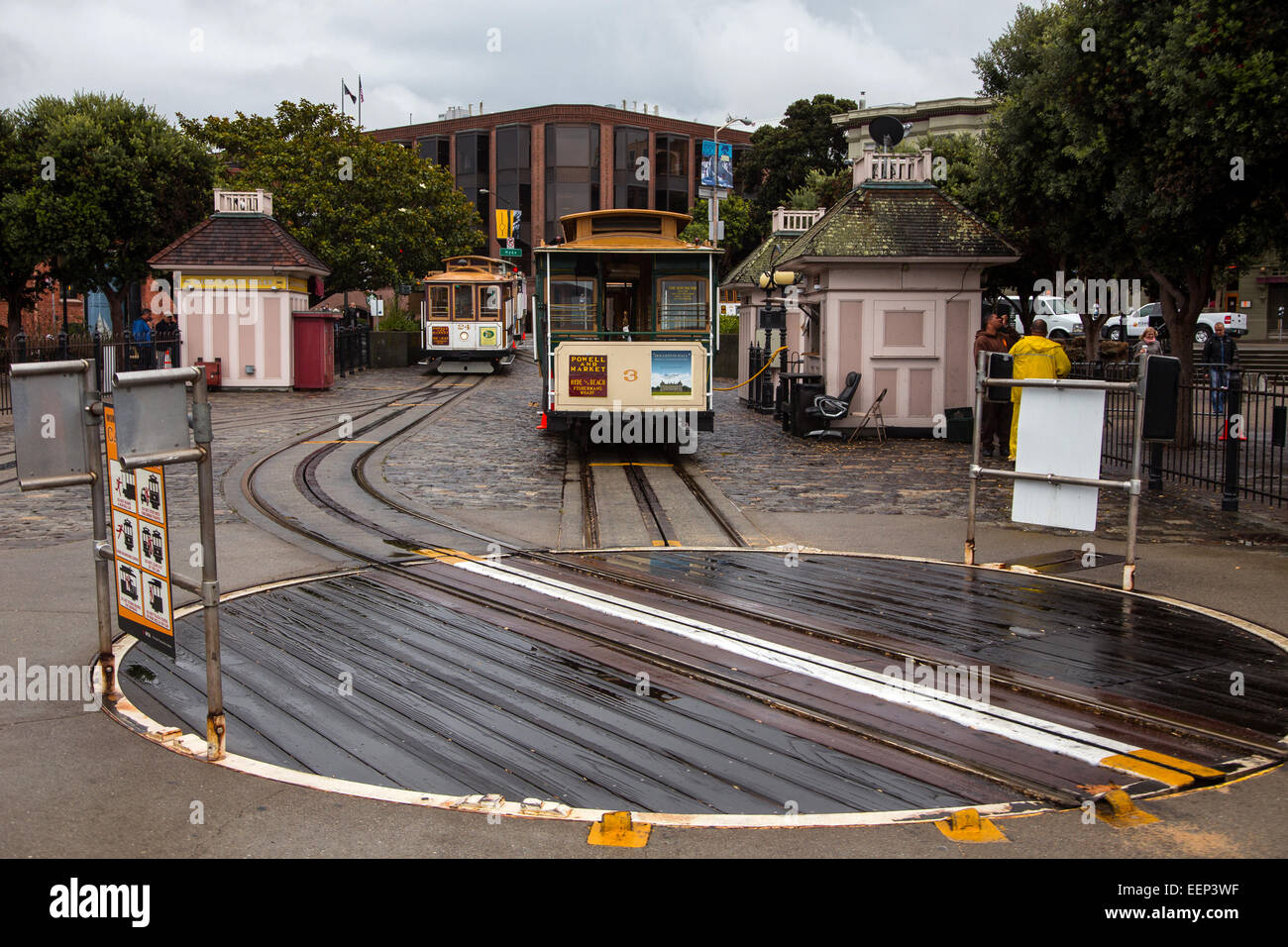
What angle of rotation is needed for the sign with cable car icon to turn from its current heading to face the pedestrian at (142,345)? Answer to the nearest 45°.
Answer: approximately 135° to its right

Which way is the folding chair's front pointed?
to the viewer's left

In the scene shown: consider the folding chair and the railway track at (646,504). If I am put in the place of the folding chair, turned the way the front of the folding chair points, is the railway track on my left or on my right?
on my left

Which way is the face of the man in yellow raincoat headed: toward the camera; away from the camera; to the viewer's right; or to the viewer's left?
away from the camera

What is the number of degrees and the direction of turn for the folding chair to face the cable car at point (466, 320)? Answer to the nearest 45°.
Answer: approximately 45° to its right

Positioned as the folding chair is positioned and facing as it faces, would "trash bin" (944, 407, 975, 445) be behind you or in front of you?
behind

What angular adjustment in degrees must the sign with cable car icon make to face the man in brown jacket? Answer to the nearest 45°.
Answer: approximately 180°

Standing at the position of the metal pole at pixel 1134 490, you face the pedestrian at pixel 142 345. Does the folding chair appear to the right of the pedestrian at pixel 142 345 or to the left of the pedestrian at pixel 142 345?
right
